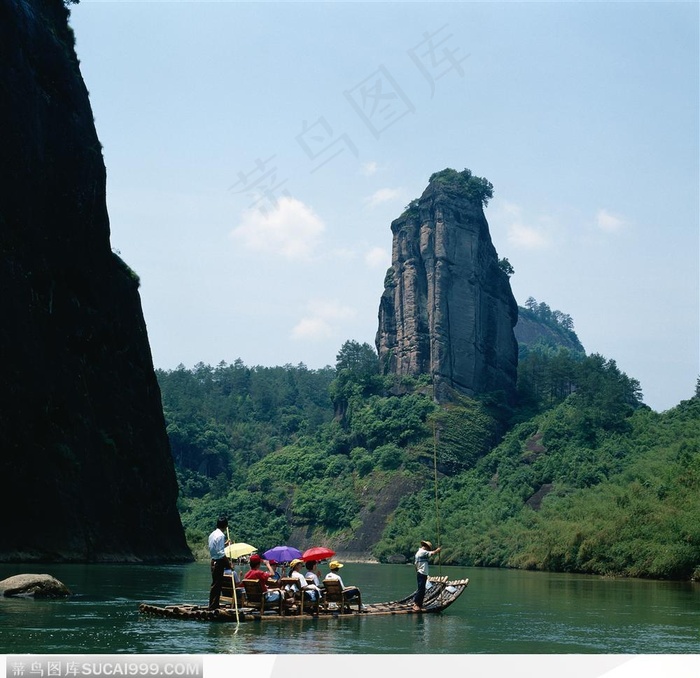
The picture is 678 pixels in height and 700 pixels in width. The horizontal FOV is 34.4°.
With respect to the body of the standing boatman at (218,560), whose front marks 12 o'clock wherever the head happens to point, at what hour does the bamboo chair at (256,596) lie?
The bamboo chair is roughly at 2 o'clock from the standing boatman.

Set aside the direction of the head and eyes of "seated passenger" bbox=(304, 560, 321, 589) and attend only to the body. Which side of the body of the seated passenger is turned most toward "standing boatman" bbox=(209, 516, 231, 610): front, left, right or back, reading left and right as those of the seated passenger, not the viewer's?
back

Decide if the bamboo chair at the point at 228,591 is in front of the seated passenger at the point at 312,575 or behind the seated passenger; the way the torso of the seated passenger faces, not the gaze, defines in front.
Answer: behind

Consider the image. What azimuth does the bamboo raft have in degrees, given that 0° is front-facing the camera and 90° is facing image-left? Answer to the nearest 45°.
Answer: approximately 225°

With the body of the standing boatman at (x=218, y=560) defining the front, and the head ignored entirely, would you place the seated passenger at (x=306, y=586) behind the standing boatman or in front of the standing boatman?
in front

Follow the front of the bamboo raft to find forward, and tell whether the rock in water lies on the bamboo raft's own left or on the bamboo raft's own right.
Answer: on the bamboo raft's own left

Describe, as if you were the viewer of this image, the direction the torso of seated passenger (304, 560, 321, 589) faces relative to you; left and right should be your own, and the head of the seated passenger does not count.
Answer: facing away from the viewer and to the right of the viewer

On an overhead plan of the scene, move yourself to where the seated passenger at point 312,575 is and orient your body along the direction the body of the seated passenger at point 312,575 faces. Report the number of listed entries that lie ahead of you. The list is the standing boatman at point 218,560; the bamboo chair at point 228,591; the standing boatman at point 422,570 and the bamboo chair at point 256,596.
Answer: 1

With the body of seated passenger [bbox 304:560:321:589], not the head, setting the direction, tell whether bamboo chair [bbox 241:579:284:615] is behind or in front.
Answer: behind

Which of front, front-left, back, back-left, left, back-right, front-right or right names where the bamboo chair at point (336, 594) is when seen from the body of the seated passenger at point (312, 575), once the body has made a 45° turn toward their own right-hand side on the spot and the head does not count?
front
